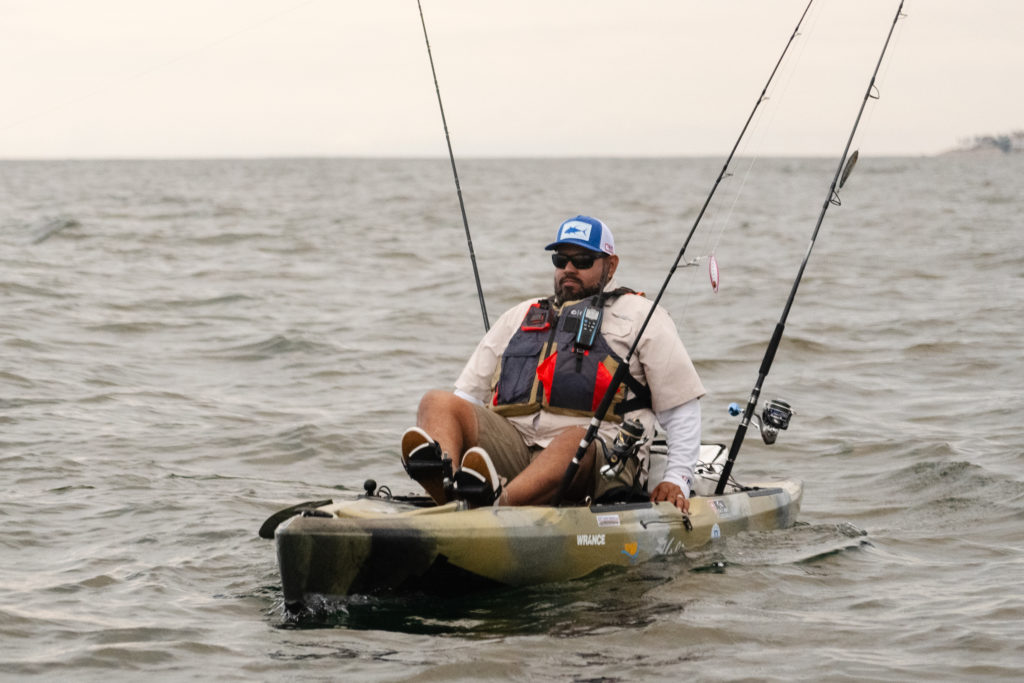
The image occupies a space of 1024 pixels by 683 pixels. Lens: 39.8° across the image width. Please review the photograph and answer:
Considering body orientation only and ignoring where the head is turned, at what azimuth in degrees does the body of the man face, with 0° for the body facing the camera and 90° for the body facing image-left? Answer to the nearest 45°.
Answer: approximately 45°

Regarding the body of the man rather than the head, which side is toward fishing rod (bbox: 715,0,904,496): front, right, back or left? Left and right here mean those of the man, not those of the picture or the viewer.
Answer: back

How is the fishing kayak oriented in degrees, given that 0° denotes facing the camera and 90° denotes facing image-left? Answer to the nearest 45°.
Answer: approximately 45°
